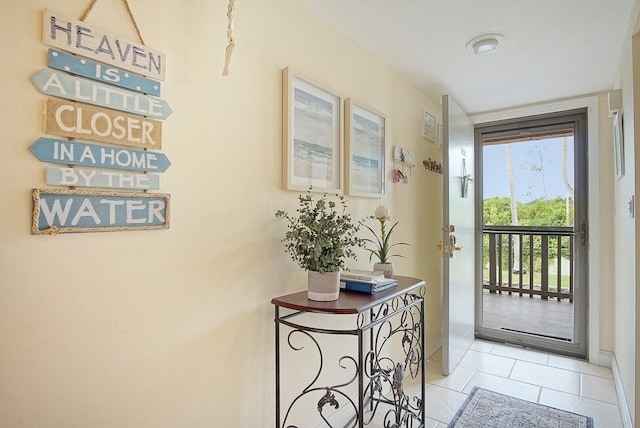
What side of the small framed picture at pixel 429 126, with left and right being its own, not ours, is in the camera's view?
right

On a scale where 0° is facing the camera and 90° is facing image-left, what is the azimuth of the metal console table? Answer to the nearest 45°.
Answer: approximately 315°

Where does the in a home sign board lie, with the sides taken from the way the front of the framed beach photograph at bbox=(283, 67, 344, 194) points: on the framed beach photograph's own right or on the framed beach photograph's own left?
on the framed beach photograph's own right

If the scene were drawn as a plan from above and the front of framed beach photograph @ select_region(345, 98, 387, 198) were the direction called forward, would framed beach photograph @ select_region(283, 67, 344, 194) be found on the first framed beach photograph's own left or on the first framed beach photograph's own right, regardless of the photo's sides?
on the first framed beach photograph's own right

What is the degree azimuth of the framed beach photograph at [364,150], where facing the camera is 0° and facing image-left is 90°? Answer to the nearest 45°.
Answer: approximately 315°

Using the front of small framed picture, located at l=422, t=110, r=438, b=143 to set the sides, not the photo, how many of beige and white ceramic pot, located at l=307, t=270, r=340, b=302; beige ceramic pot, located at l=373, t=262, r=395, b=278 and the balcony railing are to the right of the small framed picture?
2

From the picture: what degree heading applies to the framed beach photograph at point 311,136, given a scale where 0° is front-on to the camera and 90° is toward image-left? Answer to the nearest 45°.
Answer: approximately 315°
